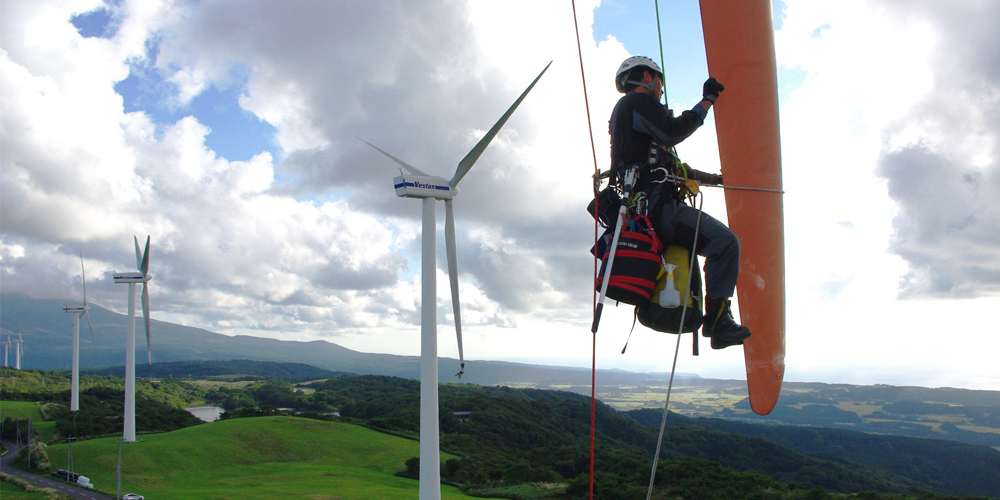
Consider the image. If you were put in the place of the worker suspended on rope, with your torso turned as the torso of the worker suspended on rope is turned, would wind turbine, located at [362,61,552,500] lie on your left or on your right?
on your left

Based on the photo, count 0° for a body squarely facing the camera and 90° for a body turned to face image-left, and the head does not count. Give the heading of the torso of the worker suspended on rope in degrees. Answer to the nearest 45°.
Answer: approximately 270°
